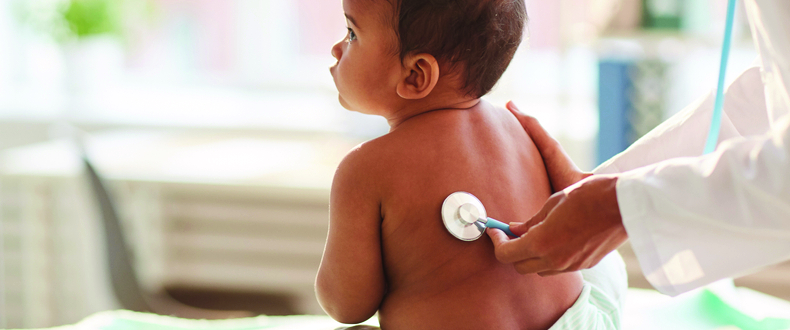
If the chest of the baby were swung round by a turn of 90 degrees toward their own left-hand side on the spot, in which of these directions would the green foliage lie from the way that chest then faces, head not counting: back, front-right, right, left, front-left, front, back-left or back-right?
right

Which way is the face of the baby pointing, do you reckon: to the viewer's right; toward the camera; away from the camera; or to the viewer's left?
to the viewer's left

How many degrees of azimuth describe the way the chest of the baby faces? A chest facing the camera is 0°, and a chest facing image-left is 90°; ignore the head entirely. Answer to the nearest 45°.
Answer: approximately 135°

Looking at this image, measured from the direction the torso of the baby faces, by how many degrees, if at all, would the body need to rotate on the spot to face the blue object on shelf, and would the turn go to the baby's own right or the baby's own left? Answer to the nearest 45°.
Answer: approximately 45° to the baby's own right
